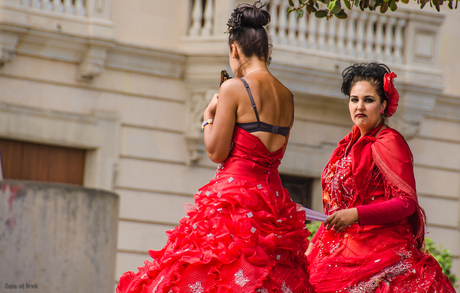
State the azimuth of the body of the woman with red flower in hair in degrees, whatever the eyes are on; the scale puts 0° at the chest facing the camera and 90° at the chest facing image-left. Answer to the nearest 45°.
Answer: approximately 45°

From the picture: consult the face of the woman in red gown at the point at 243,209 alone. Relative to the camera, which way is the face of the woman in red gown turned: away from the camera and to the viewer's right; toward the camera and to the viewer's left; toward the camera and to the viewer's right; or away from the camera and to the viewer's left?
away from the camera and to the viewer's left
